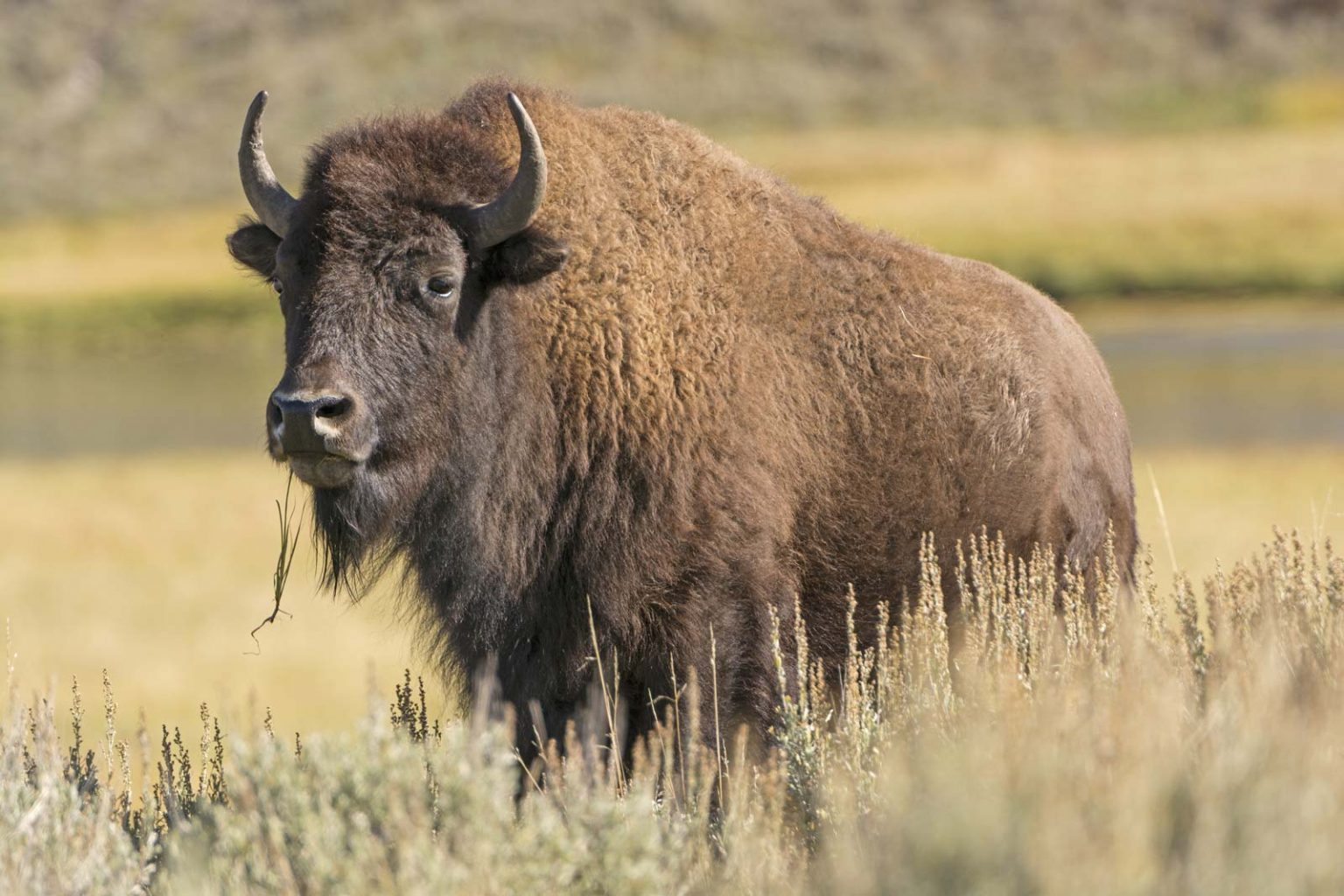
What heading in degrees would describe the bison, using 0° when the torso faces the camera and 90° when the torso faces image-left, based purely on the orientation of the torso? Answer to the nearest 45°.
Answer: approximately 45°
